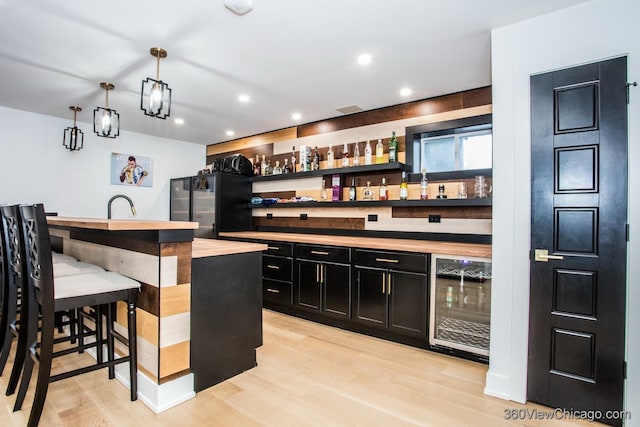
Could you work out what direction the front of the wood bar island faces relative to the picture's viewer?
facing the viewer and to the left of the viewer

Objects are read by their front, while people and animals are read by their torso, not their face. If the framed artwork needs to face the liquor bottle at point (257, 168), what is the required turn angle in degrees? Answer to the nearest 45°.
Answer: approximately 45° to its left

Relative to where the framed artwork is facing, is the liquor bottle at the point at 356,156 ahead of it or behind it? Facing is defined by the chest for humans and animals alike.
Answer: ahead

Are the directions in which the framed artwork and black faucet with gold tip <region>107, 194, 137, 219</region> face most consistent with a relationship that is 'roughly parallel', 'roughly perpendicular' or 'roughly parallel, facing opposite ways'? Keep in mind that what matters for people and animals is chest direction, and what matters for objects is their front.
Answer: roughly perpendicular

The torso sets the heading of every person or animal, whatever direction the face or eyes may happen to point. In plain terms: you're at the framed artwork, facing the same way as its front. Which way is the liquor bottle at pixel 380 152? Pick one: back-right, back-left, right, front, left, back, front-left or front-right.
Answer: front-left

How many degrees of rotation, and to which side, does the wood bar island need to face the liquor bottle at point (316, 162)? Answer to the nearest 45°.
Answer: approximately 180°

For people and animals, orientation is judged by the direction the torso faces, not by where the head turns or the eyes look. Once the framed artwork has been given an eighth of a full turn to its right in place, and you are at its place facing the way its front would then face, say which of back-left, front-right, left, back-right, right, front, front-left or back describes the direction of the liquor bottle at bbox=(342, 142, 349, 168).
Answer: left

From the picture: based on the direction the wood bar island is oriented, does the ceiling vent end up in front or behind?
behind

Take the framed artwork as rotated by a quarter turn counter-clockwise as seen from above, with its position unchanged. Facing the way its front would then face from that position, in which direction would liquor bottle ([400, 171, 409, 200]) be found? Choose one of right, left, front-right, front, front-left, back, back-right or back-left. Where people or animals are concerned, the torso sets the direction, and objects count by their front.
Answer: front-right

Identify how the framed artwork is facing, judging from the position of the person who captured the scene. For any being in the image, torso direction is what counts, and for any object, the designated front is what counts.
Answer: facing the viewer

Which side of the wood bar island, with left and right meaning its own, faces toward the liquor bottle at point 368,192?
back

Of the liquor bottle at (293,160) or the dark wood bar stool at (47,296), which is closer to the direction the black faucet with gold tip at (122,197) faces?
the liquor bottle
